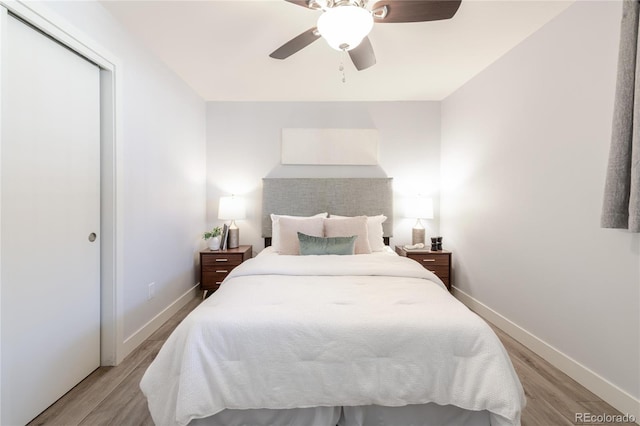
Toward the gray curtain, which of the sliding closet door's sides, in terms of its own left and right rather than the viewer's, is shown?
front

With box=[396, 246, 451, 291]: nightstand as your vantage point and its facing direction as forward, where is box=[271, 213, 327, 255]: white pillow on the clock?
The white pillow is roughly at 2 o'clock from the nightstand.

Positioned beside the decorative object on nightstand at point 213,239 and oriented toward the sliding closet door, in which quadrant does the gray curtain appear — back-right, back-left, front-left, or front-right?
front-left

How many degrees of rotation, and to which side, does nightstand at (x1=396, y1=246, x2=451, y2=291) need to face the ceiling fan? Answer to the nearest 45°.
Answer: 0° — it already faces it

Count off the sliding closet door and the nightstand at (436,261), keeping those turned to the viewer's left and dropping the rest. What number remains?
0

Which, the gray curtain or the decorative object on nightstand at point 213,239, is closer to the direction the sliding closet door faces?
the gray curtain

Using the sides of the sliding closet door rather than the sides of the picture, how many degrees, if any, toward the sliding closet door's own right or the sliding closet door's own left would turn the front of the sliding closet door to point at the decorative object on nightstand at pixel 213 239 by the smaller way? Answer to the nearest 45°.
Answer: approximately 90° to the sliding closet door's own left

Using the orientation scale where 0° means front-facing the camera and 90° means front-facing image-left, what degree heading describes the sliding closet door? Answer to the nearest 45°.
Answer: approximately 315°

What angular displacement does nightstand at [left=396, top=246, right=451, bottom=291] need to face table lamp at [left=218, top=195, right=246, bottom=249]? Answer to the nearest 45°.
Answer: approximately 90° to its right

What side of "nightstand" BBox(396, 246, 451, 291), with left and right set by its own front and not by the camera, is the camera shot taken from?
front

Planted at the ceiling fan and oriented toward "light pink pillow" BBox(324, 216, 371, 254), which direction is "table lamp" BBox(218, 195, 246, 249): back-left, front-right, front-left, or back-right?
front-left

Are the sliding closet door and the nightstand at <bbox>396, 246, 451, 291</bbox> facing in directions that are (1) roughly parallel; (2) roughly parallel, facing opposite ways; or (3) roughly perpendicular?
roughly perpendicular

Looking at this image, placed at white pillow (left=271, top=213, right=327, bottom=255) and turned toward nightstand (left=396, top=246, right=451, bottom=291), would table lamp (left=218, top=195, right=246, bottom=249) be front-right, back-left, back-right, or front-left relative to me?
back-left

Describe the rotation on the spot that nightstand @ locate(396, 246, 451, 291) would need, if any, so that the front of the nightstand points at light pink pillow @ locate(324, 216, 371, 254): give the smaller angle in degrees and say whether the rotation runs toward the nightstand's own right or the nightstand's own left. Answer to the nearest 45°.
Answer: approximately 45° to the nightstand's own right

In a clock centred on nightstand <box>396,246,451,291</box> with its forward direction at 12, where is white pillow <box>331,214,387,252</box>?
The white pillow is roughly at 2 o'clock from the nightstand.

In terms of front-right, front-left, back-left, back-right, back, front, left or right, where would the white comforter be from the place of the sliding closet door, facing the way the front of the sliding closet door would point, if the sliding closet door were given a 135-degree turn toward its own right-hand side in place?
back-left

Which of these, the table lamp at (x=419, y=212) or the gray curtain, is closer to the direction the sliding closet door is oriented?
the gray curtain
